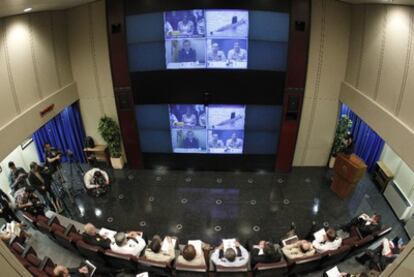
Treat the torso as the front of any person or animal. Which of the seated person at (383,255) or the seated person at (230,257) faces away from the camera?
the seated person at (230,257)

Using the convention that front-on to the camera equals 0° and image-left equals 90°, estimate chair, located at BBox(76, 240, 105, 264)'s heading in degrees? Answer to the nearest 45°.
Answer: approximately 225°

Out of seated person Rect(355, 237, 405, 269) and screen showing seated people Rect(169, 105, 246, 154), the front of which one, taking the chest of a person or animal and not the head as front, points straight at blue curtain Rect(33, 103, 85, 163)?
the seated person

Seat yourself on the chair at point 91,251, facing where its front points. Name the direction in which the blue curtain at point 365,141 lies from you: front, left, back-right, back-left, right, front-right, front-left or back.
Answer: front-right

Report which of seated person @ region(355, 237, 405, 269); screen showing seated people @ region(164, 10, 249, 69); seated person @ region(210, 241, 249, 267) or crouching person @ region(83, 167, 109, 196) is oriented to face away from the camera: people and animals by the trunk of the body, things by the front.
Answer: seated person @ region(210, 241, 249, 267)

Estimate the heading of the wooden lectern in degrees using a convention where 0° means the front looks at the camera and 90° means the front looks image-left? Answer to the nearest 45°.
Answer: approximately 45°

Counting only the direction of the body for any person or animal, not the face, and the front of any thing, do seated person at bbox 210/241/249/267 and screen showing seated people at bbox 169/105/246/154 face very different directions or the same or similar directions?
very different directions

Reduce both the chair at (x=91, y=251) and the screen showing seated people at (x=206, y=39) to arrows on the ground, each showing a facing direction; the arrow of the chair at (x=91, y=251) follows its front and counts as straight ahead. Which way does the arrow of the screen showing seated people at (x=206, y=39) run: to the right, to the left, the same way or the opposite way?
the opposite way

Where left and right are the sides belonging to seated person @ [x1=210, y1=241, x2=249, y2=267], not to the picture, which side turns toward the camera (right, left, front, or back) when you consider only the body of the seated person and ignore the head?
back
